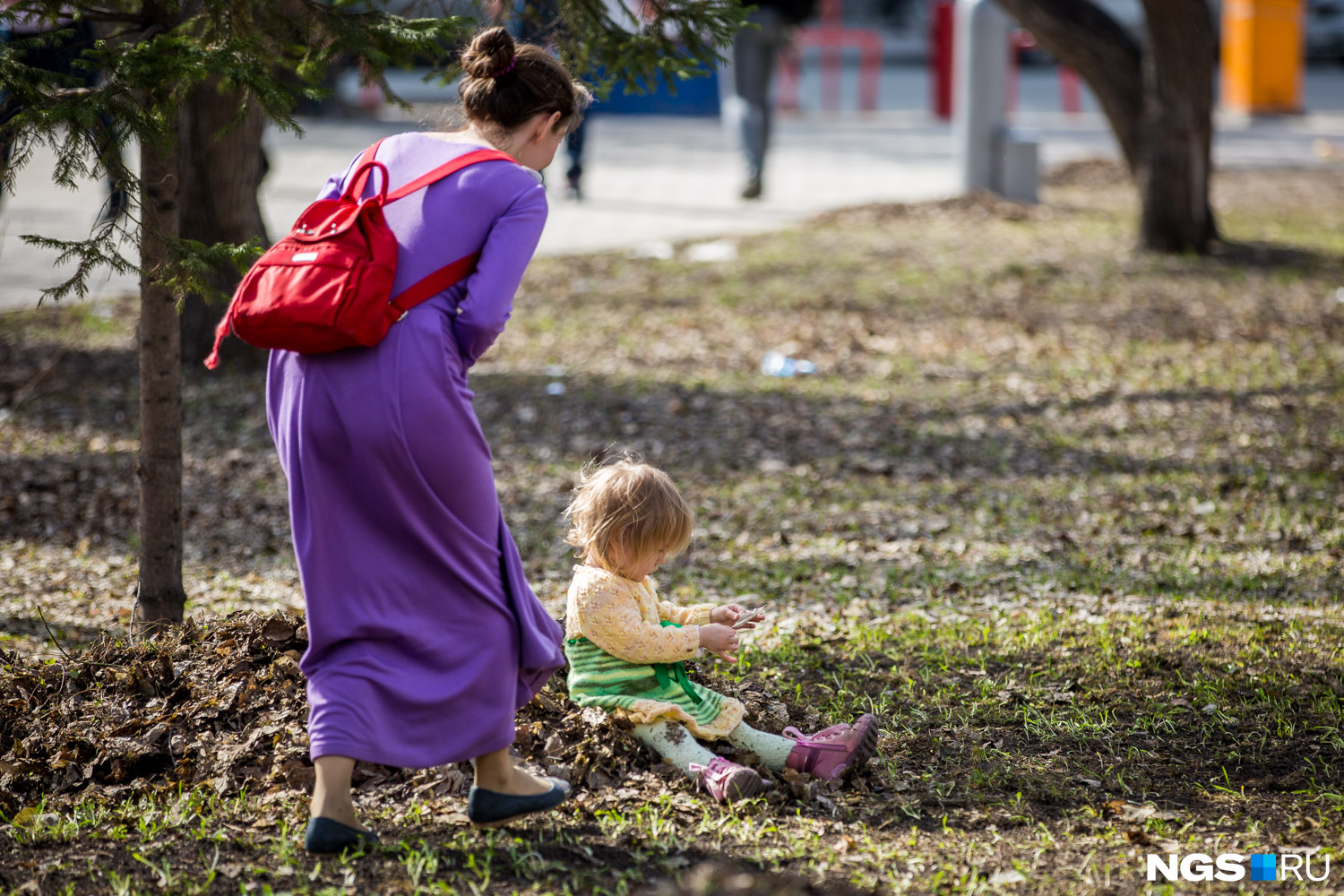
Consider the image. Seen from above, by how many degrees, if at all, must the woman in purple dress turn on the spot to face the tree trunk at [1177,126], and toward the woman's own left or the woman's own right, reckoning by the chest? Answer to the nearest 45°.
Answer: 0° — they already face it

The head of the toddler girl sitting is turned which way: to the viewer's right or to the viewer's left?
to the viewer's right

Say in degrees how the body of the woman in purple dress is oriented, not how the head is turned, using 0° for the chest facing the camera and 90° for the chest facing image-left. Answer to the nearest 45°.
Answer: approximately 225°

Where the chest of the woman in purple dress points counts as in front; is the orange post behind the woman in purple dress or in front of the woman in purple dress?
in front

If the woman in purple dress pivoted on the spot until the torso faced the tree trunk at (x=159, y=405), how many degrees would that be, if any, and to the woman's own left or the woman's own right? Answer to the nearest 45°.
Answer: approximately 90° to the woman's own left

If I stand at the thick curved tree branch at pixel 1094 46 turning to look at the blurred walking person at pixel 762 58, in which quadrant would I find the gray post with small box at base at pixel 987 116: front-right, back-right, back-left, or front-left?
front-right

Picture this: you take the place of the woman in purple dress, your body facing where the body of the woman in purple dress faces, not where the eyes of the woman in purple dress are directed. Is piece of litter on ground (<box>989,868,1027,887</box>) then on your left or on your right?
on your right

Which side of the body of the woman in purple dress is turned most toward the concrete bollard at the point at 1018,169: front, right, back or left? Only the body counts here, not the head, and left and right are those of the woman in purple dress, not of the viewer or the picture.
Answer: front

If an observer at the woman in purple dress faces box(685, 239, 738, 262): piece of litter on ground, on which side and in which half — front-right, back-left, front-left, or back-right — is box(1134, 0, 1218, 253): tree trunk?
front-right

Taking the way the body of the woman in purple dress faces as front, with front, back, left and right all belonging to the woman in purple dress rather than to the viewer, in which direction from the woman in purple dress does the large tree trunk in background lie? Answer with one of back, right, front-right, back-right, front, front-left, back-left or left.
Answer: front-left

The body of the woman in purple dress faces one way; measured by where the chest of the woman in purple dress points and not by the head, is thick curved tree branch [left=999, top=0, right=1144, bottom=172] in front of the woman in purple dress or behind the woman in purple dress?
in front

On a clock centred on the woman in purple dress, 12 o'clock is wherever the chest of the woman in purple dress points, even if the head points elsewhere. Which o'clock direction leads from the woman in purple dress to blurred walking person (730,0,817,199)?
The blurred walking person is roughly at 11 o'clock from the woman in purple dress.

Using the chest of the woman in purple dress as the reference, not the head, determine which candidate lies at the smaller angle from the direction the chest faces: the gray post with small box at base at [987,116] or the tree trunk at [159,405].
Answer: the gray post with small box at base

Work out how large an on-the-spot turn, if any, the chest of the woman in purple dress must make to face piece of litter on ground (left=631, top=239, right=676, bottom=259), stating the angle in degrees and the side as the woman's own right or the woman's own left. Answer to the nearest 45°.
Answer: approximately 45° to the woman's own left

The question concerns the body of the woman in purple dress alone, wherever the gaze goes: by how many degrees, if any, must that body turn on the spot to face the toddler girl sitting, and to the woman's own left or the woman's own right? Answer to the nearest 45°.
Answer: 0° — they already face them
